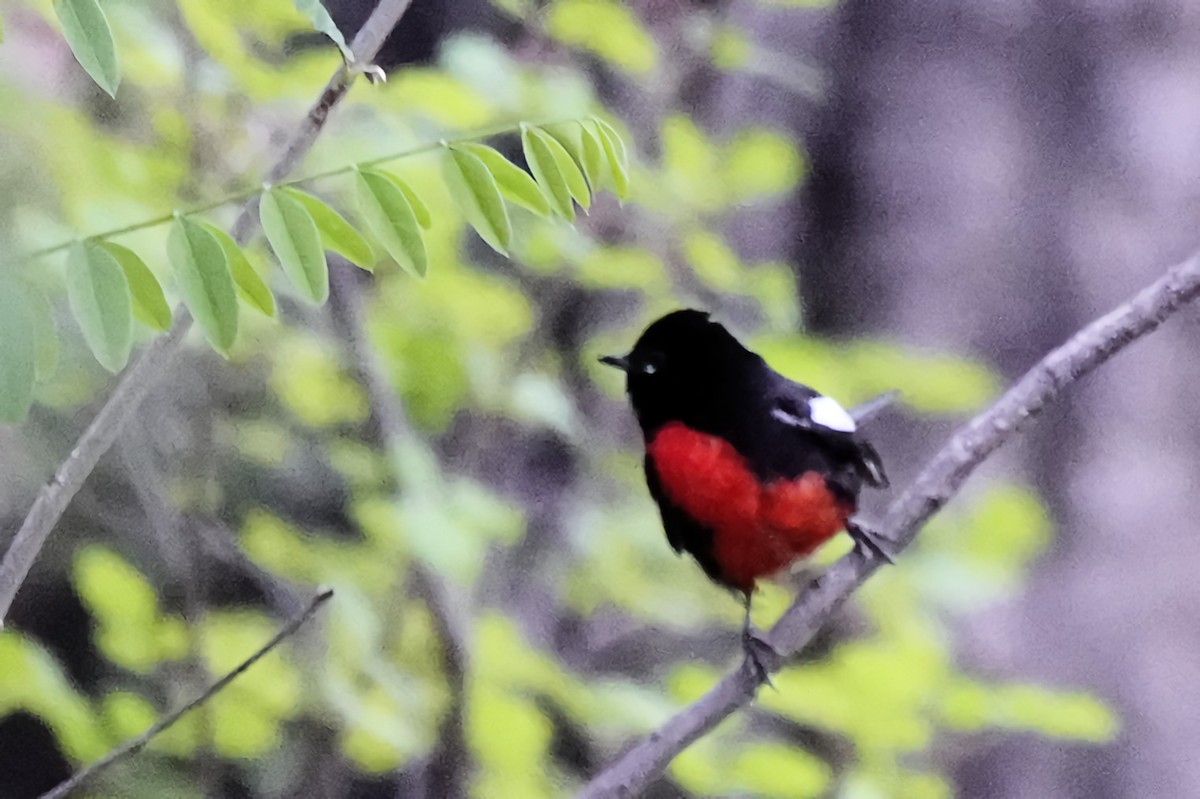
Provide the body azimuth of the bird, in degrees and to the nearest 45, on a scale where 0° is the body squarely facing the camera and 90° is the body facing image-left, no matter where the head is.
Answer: approximately 45°
